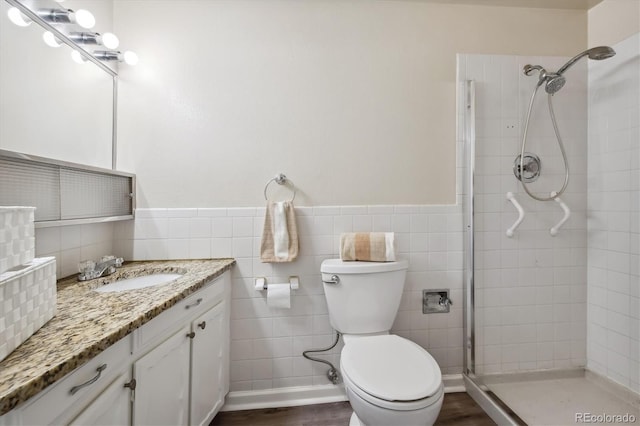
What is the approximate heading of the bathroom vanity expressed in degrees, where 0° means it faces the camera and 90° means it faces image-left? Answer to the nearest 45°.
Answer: approximately 315°

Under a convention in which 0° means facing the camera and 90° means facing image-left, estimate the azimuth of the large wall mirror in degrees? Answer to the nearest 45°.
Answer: approximately 315°

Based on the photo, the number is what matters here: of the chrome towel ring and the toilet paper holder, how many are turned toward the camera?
2

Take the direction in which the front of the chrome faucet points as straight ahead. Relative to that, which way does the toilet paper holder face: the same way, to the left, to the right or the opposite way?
to the right

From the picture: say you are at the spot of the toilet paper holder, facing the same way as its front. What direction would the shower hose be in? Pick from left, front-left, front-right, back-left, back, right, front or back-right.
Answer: left

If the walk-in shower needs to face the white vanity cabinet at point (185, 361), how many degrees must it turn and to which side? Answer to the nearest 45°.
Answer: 0° — it already faces it
